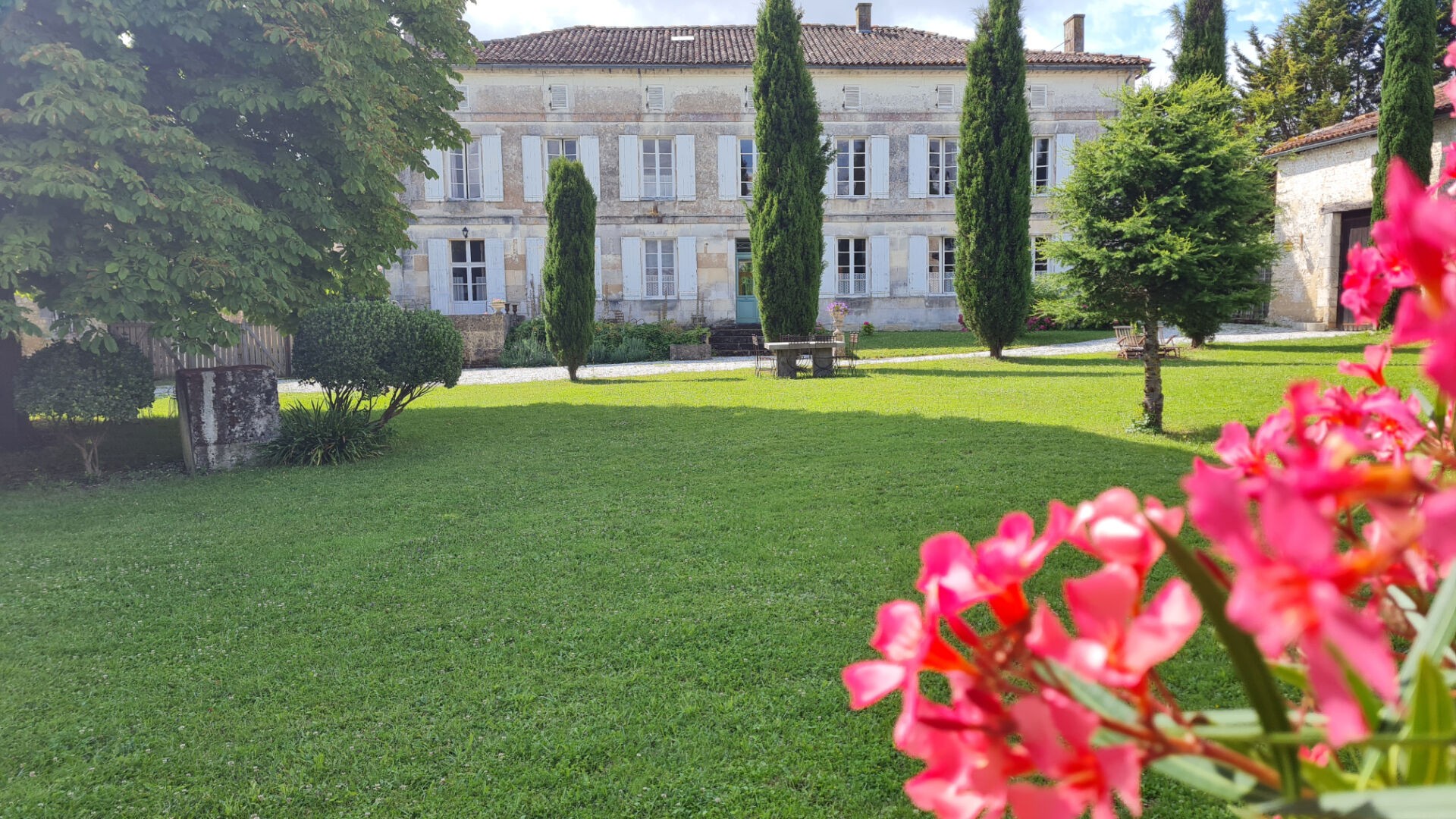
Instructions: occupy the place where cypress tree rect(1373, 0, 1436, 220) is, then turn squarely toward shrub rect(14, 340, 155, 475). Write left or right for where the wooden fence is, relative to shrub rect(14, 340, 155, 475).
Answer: right

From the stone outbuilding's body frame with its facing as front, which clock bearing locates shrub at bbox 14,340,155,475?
The shrub is roughly at 11 o'clock from the stone outbuilding.

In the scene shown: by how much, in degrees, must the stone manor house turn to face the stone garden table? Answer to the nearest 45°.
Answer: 0° — it already faces it

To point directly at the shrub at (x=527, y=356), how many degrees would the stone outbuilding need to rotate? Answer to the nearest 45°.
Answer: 0° — it already faces it

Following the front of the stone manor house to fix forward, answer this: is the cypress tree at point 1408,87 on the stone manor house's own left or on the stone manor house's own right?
on the stone manor house's own left

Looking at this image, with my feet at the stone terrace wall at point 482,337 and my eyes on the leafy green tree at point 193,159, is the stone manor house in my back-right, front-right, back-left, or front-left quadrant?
back-left

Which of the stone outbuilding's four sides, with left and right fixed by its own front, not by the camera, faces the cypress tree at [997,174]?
front

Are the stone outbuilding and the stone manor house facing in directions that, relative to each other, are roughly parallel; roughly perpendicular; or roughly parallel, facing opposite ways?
roughly perpendicular

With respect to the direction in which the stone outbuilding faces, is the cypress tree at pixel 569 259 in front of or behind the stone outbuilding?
in front

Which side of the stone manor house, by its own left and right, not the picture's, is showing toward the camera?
front

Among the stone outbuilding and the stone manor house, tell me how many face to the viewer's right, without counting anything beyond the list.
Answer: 0

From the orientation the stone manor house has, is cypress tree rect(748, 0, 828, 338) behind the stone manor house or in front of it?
in front

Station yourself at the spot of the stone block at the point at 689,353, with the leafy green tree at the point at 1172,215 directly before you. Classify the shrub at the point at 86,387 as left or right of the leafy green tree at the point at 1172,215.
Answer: right

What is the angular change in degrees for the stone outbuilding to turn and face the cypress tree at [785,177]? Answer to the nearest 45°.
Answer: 0° — it already faces it

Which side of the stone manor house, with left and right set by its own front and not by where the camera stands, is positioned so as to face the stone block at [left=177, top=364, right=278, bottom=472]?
front

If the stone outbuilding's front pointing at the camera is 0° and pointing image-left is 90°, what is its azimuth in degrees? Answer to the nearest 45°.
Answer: approximately 45°
